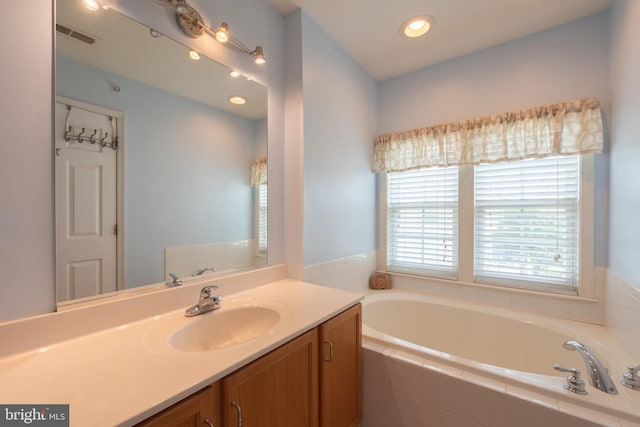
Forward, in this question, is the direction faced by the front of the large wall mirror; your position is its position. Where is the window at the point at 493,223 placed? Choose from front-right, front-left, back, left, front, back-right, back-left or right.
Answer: front-left

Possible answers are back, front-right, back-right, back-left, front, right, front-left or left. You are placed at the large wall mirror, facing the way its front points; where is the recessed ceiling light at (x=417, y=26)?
front-left

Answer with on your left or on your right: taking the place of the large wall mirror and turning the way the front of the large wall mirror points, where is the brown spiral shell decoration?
on your left

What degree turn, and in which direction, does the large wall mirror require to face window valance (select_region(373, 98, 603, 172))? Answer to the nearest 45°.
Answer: approximately 45° to its left

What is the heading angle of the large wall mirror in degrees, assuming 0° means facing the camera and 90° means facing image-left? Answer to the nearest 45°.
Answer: approximately 315°
